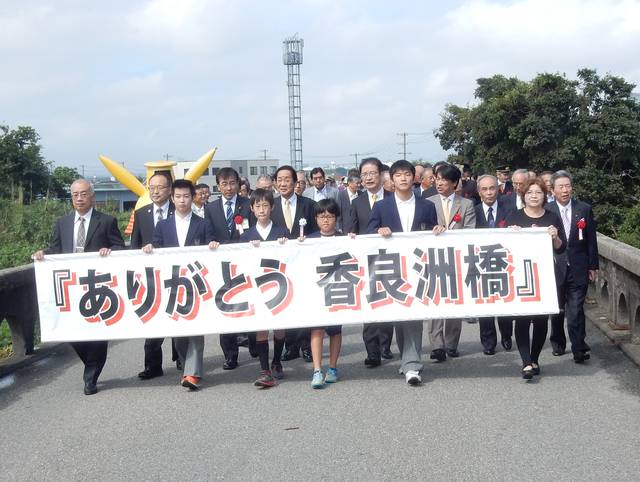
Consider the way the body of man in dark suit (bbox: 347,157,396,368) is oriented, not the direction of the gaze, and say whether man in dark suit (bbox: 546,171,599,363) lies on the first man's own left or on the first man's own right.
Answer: on the first man's own left

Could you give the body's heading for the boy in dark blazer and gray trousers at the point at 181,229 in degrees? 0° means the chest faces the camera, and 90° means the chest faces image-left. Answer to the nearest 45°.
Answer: approximately 0°

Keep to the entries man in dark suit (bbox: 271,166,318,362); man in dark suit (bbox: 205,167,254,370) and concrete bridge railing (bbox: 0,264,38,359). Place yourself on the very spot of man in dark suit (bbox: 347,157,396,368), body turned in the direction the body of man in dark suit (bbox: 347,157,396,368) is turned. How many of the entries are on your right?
3

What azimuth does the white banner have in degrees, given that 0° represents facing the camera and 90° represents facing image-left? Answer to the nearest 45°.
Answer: approximately 0°

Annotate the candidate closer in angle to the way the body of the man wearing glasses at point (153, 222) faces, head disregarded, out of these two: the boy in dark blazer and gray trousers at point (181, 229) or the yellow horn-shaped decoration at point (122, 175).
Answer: the boy in dark blazer and gray trousers

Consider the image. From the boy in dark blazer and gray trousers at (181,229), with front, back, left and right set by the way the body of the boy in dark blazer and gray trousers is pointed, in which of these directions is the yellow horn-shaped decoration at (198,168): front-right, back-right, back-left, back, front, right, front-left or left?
back

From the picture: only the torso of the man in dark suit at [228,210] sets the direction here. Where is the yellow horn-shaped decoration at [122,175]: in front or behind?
behind

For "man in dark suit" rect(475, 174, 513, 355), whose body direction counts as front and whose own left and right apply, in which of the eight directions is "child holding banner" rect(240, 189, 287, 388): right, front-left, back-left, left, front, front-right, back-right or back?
front-right
